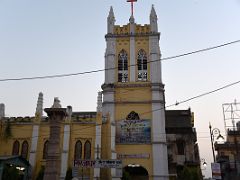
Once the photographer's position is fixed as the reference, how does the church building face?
facing the viewer

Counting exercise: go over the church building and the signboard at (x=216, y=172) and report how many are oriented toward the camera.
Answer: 2

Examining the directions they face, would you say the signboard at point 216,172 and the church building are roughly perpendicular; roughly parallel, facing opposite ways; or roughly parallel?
roughly parallel

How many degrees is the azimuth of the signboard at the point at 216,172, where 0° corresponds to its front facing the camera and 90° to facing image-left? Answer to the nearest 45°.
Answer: approximately 0°

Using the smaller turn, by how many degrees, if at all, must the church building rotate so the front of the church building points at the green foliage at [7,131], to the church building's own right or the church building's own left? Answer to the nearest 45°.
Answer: approximately 90° to the church building's own right

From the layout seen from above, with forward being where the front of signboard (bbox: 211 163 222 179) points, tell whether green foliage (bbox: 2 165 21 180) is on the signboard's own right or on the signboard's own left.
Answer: on the signboard's own right
